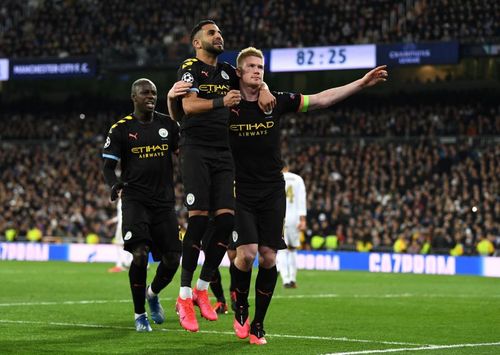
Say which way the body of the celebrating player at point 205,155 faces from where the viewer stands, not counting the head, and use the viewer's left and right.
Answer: facing the viewer and to the right of the viewer

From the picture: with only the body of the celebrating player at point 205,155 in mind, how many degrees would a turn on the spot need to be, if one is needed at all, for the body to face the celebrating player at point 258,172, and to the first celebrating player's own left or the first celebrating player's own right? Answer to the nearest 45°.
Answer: approximately 45° to the first celebrating player's own left

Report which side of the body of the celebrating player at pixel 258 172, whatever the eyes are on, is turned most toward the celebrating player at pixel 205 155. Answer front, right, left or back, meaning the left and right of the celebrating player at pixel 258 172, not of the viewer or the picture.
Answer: right

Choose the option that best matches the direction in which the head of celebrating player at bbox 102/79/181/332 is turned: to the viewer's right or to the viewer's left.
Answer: to the viewer's right

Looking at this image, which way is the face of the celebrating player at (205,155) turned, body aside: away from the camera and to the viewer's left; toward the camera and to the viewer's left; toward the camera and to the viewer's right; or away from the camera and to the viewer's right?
toward the camera and to the viewer's right

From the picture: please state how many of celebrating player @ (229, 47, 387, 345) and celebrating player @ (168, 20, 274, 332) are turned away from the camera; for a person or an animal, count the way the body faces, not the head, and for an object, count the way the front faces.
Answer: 0

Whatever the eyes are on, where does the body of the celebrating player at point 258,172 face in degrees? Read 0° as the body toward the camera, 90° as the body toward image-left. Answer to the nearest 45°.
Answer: approximately 0°
